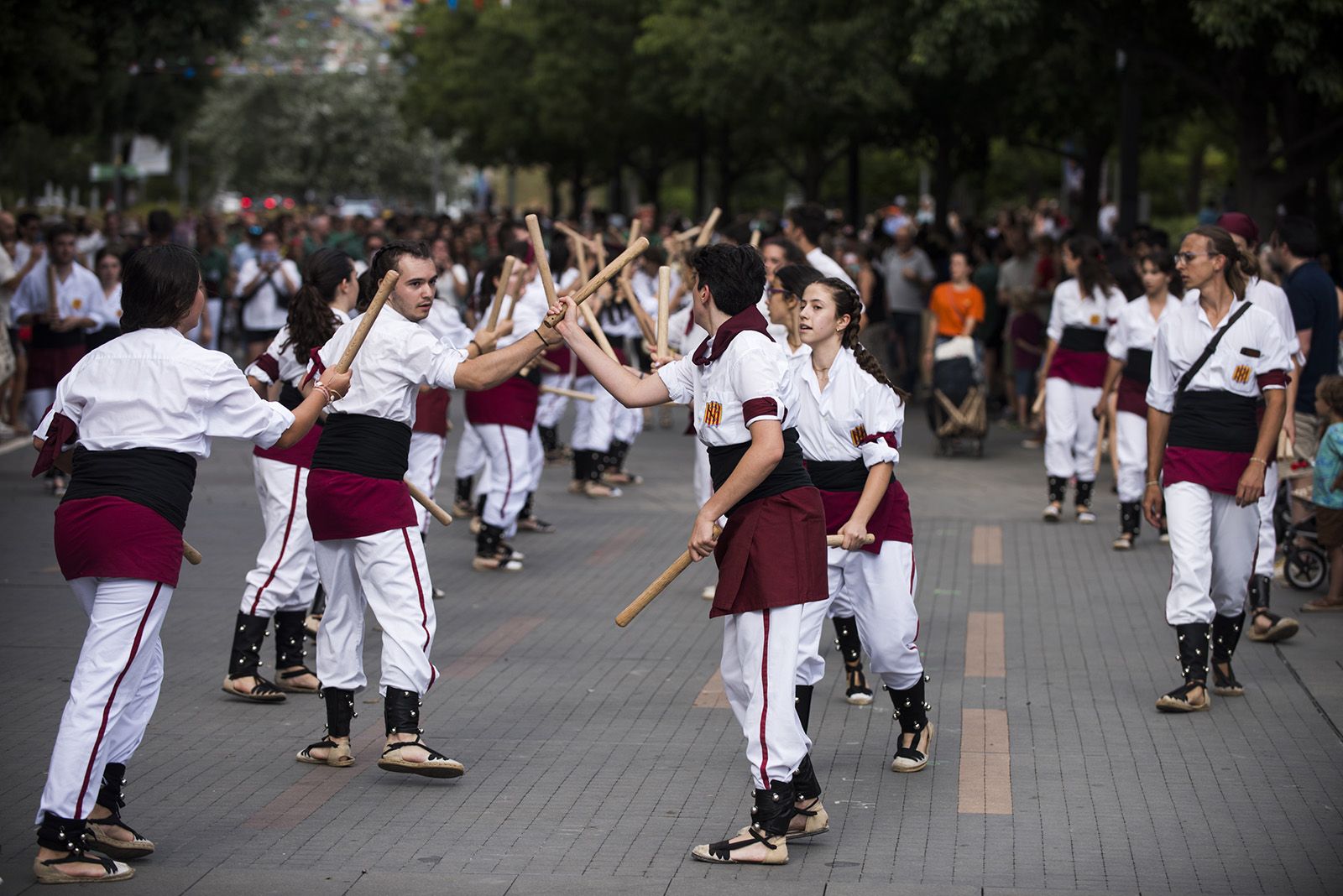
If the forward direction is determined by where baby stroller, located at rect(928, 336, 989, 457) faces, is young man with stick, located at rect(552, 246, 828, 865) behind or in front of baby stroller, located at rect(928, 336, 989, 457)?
in front

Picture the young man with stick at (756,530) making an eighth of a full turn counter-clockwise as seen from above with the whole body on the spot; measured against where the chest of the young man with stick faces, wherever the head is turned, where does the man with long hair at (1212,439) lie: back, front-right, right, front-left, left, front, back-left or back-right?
back

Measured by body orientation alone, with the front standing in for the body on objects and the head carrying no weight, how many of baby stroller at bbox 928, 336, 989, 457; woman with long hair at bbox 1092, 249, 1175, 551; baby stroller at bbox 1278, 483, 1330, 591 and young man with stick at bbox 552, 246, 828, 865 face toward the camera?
2

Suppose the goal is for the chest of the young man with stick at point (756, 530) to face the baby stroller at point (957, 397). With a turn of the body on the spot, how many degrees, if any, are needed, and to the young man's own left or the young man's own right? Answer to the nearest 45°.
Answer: approximately 90° to the young man's own right

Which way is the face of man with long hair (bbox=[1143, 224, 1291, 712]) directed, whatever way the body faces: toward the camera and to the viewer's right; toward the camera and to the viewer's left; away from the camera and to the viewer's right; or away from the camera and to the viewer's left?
toward the camera and to the viewer's left

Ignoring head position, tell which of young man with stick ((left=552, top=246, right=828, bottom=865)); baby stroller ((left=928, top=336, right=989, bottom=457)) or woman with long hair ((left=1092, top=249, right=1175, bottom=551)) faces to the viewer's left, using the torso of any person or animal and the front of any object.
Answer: the young man with stick

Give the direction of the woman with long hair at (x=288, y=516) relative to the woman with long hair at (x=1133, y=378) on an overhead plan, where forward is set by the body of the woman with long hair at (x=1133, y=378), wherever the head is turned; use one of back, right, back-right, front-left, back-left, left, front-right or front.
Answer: front-right

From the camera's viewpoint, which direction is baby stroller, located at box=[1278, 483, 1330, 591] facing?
to the viewer's left

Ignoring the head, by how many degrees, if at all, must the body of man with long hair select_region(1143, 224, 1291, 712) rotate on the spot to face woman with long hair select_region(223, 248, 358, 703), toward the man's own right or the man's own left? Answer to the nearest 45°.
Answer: approximately 45° to the man's own right

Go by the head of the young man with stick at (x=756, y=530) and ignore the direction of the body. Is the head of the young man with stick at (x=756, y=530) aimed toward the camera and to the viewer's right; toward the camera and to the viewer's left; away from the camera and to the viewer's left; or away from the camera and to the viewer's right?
away from the camera and to the viewer's left

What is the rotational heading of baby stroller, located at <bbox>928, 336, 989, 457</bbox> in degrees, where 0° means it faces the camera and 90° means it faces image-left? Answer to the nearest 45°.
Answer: approximately 0°

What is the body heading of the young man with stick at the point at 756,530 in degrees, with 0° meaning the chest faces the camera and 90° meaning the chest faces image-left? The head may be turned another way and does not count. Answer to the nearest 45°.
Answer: approximately 90°

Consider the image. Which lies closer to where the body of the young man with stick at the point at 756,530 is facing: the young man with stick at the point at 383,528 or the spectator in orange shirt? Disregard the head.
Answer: the young man with stick
